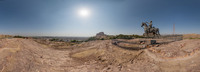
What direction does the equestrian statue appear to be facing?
to the viewer's left
